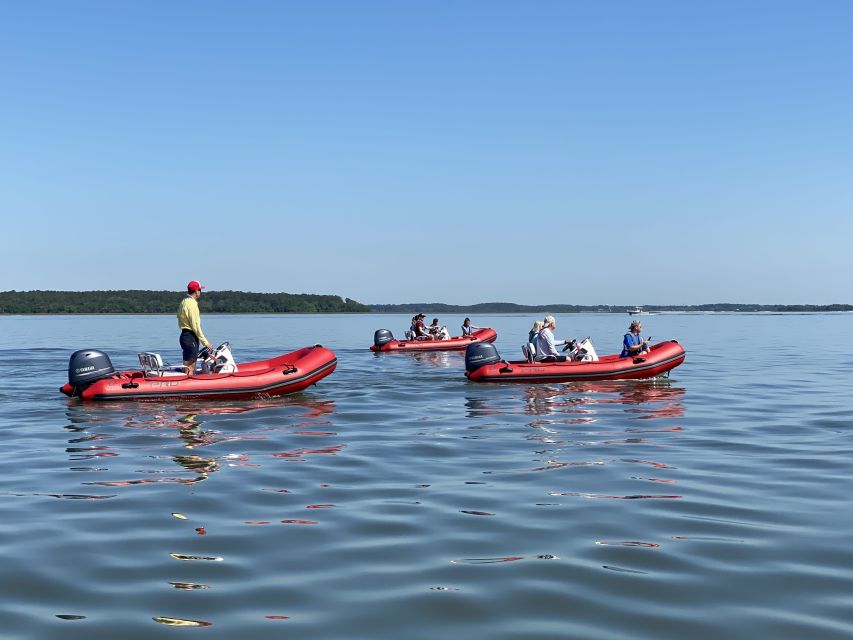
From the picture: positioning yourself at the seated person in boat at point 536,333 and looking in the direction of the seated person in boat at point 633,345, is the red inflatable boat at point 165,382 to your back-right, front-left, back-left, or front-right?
back-right

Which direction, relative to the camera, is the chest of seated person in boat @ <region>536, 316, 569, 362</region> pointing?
to the viewer's right

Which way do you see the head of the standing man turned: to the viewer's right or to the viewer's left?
to the viewer's right

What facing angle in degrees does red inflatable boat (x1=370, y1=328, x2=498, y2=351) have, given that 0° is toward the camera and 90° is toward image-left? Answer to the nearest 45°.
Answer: approximately 270°

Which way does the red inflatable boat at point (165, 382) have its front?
to the viewer's right

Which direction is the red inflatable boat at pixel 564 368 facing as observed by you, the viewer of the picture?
facing to the right of the viewer

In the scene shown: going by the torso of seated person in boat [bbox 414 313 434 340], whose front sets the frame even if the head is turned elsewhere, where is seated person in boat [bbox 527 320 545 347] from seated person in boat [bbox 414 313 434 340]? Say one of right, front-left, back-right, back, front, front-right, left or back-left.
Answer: right

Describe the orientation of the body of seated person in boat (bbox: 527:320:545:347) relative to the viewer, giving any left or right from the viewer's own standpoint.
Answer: facing to the right of the viewer
